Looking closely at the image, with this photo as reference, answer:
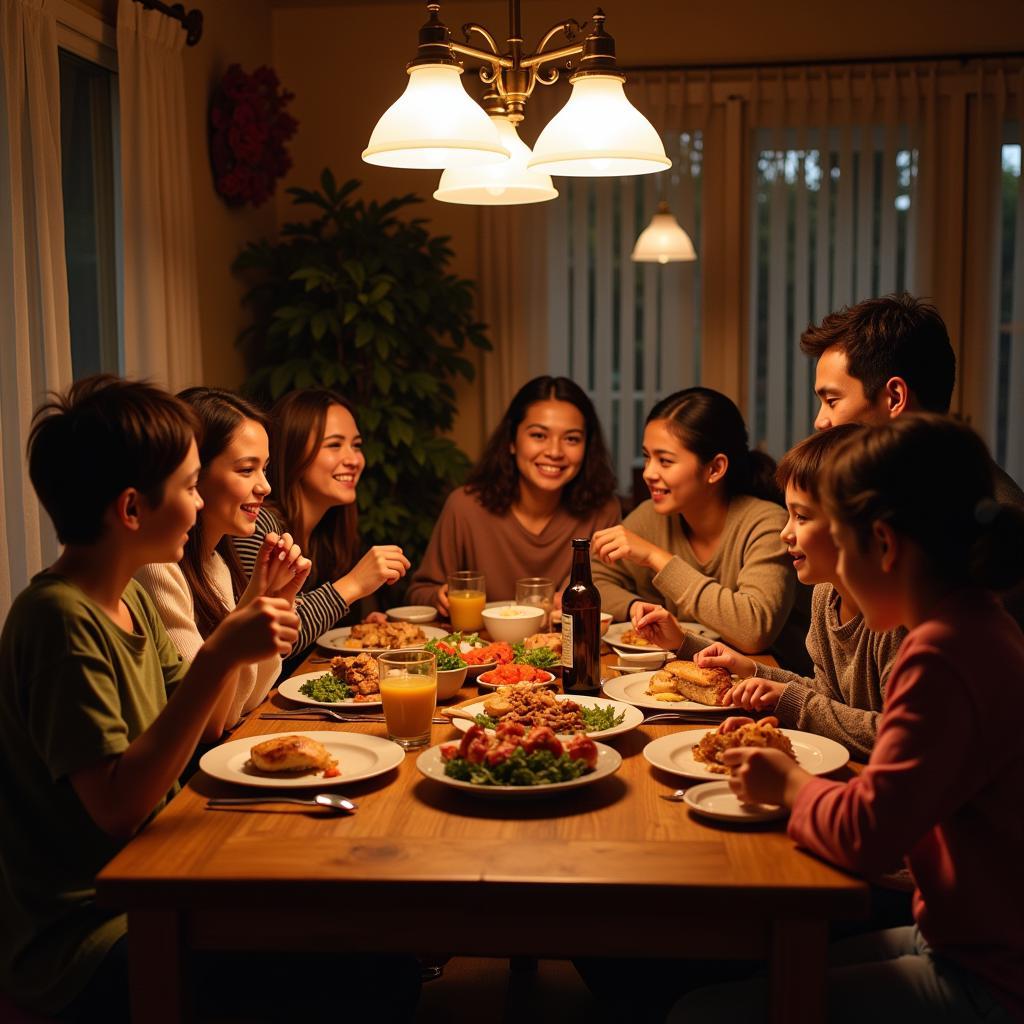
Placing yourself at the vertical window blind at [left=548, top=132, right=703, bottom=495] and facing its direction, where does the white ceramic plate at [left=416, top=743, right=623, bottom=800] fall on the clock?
The white ceramic plate is roughly at 12 o'clock from the vertical window blind.

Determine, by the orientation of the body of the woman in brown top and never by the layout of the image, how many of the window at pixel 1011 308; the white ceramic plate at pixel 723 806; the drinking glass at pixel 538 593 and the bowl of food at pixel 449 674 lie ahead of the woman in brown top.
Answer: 3

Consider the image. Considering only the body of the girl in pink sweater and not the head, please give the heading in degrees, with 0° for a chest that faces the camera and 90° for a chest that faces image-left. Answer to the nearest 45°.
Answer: approximately 90°

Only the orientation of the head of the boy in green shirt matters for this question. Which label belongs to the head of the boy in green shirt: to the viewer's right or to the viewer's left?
to the viewer's right

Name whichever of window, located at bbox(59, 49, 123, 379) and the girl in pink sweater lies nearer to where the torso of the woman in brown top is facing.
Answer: the girl in pink sweater

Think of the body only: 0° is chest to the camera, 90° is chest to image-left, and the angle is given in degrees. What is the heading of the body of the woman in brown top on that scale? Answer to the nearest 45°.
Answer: approximately 0°

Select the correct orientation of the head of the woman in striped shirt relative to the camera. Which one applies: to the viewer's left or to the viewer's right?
to the viewer's right

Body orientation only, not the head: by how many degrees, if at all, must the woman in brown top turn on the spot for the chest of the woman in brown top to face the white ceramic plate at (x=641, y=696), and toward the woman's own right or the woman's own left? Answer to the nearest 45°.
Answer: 0° — they already face it

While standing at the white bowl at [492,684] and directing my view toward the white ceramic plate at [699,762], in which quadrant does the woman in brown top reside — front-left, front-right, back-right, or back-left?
back-left

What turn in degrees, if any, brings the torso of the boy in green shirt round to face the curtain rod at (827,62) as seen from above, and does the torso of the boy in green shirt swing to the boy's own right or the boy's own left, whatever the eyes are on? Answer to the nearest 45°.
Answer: approximately 45° to the boy's own left

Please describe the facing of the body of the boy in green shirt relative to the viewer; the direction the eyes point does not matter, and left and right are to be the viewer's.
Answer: facing to the right of the viewer

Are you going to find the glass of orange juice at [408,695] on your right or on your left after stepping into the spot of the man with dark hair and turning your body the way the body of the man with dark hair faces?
on your left
